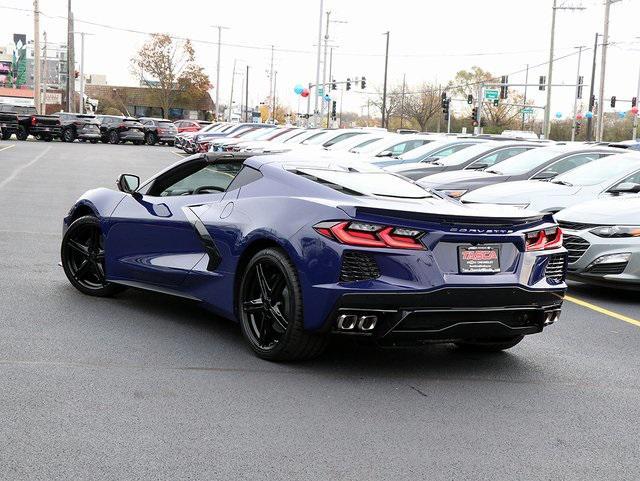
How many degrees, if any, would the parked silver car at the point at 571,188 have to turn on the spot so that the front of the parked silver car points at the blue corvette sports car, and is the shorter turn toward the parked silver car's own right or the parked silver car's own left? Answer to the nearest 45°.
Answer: approximately 45° to the parked silver car's own left

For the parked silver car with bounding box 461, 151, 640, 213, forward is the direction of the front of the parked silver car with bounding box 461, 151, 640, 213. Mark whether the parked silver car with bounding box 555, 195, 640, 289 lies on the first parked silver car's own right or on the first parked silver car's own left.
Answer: on the first parked silver car's own left

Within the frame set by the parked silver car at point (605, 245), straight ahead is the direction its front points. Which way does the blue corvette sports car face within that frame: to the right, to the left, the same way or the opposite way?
to the right

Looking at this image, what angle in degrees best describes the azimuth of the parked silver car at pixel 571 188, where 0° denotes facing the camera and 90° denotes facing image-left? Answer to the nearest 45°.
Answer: approximately 45°

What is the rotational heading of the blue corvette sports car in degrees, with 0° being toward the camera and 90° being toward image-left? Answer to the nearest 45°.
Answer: approximately 135°

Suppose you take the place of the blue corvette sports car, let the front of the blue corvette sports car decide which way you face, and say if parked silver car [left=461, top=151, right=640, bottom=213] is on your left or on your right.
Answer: on your right

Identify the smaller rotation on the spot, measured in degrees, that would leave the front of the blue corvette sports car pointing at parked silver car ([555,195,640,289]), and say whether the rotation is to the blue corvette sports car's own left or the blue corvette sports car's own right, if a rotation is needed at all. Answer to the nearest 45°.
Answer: approximately 90° to the blue corvette sports car's own right
